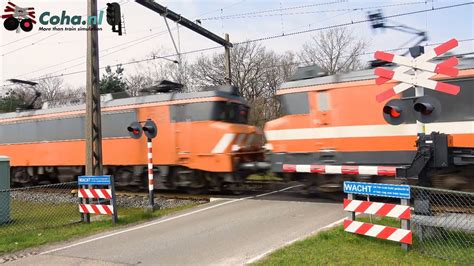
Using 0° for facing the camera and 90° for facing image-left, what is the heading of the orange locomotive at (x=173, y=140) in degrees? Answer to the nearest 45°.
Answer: approximately 315°

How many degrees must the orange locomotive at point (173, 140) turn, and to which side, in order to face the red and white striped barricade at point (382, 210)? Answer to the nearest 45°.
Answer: approximately 45° to its right

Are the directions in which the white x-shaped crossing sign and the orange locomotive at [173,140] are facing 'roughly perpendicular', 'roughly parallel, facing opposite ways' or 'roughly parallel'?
roughly perpendicular

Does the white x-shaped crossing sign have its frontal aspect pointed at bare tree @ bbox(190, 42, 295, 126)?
no

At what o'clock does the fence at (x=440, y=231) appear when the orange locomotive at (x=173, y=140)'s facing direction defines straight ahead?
The fence is roughly at 1 o'clock from the orange locomotive.

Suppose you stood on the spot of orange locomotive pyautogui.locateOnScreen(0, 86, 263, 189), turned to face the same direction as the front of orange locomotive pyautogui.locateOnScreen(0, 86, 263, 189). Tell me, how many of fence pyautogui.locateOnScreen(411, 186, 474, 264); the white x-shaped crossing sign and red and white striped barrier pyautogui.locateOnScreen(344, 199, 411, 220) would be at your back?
0

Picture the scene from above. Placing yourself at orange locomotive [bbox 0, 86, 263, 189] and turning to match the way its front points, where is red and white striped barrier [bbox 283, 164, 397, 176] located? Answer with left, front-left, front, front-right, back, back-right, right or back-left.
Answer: front

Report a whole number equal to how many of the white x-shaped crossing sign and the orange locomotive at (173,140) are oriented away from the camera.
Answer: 0

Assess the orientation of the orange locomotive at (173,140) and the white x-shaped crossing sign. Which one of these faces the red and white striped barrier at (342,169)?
the orange locomotive

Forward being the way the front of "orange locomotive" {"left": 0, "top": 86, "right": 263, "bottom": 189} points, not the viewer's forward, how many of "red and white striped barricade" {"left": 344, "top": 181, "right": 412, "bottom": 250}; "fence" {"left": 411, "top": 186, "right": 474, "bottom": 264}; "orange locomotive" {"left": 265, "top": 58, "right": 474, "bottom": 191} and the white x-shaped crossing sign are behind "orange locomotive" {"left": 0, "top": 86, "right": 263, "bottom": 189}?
0

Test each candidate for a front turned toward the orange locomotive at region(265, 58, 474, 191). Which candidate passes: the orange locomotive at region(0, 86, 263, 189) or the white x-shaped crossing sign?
the orange locomotive at region(0, 86, 263, 189)

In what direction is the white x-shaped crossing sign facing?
toward the camera
